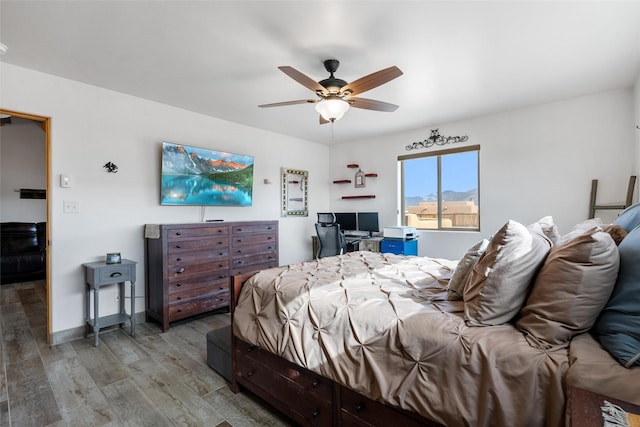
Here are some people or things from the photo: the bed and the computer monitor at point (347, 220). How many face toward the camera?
1

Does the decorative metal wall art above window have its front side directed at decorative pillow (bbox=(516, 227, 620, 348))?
no

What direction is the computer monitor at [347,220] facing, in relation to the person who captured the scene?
facing the viewer

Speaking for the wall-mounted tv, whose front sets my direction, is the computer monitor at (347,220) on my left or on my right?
on my left

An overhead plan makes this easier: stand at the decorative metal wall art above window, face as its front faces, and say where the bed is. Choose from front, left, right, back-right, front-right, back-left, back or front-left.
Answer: front-left

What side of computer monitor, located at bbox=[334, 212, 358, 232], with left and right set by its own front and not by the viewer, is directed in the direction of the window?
left

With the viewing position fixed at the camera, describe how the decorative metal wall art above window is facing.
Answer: facing the viewer and to the left of the viewer

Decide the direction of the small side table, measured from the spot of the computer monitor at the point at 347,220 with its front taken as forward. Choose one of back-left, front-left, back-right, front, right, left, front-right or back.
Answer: front-right

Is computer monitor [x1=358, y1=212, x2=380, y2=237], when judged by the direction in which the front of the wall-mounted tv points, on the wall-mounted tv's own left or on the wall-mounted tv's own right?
on the wall-mounted tv's own left

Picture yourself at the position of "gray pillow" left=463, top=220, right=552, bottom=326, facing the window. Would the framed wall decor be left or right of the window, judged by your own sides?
left

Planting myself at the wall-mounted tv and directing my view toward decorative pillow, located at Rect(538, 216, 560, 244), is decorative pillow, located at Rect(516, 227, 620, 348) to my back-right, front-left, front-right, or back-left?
front-right

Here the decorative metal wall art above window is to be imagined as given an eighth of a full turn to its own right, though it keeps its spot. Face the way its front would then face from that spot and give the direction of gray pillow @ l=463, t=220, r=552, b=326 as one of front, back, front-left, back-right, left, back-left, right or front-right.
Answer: left

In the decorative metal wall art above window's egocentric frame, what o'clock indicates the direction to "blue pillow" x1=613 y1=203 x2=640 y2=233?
The blue pillow is roughly at 10 o'clock from the decorative metal wall art above window.

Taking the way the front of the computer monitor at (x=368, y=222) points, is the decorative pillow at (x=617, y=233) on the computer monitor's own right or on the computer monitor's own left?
on the computer monitor's own left

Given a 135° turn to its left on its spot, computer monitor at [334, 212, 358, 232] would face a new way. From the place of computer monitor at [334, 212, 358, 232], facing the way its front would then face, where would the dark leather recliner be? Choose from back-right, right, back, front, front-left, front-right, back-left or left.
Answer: back-left

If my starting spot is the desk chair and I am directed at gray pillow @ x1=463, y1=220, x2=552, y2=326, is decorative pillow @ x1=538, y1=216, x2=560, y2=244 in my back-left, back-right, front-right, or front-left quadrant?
front-left
